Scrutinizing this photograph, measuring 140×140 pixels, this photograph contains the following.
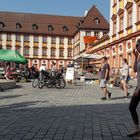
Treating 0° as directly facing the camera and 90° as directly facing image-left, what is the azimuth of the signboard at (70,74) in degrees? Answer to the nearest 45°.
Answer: approximately 0°

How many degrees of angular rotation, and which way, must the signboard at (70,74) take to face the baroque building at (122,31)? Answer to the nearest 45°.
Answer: approximately 135° to its left
